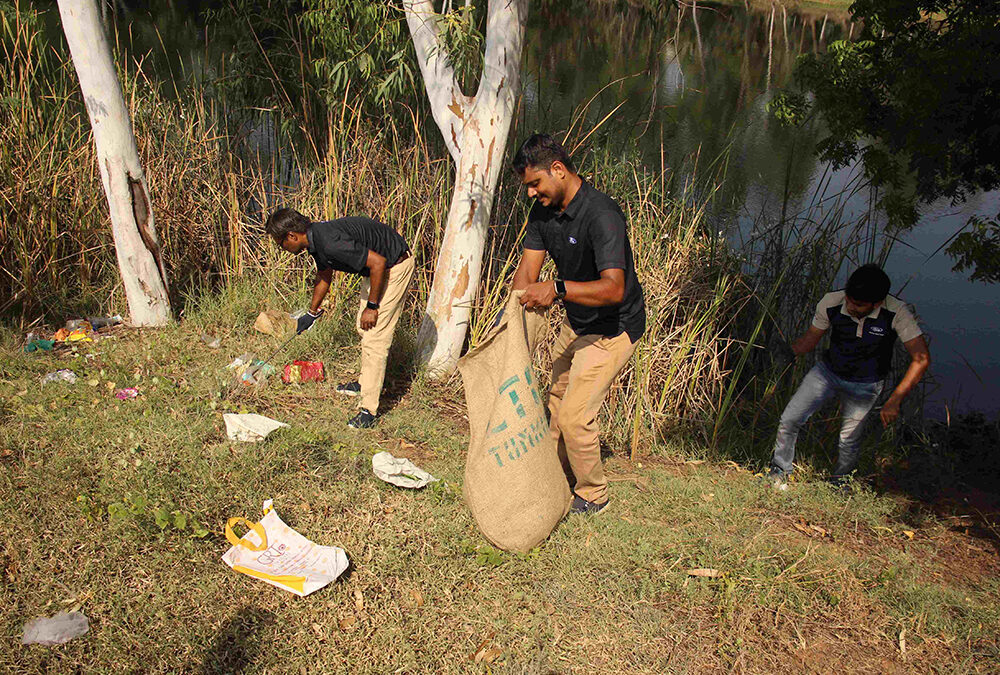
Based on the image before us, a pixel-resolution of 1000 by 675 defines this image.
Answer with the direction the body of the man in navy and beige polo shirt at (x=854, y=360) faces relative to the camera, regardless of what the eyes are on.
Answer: toward the camera

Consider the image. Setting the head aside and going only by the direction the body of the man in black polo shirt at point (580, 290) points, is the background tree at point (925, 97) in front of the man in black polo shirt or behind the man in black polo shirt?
behind

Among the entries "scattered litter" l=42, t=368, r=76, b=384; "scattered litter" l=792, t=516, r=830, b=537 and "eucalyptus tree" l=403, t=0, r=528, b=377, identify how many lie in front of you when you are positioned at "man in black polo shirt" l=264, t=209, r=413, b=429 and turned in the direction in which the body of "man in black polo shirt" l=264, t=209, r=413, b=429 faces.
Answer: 1

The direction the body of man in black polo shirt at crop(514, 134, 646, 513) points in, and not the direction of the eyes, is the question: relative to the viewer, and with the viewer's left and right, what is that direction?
facing the viewer and to the left of the viewer

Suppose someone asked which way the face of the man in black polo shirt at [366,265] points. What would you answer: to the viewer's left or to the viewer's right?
to the viewer's left

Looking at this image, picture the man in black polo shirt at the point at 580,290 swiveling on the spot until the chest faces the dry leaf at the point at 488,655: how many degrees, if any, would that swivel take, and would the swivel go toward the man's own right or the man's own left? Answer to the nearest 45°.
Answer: approximately 45° to the man's own left

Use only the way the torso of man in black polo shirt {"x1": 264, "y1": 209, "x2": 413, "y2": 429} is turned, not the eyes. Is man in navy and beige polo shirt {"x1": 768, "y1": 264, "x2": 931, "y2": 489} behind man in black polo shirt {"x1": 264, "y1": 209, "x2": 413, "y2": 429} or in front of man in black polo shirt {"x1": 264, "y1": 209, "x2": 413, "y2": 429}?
behind

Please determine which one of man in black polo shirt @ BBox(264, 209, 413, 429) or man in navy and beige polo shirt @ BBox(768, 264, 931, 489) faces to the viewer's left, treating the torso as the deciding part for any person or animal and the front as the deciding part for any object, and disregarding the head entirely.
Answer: man in black polo shirt @ BBox(264, 209, 413, 429)

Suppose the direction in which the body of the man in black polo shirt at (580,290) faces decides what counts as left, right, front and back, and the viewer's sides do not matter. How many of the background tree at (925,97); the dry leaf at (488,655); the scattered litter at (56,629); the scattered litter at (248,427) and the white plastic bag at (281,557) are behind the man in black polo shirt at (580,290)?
1

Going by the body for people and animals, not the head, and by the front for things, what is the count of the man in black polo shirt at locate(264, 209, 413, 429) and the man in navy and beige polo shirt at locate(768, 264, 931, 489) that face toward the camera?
1

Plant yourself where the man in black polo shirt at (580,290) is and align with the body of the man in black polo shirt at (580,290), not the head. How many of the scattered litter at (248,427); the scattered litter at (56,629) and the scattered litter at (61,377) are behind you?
0

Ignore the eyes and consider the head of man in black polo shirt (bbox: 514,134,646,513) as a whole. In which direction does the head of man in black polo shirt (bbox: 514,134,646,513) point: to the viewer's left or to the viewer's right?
to the viewer's left

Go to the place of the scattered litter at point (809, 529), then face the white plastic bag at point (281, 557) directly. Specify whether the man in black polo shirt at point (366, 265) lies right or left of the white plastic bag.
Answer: right

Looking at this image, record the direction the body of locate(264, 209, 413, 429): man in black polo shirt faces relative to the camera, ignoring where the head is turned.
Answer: to the viewer's left
